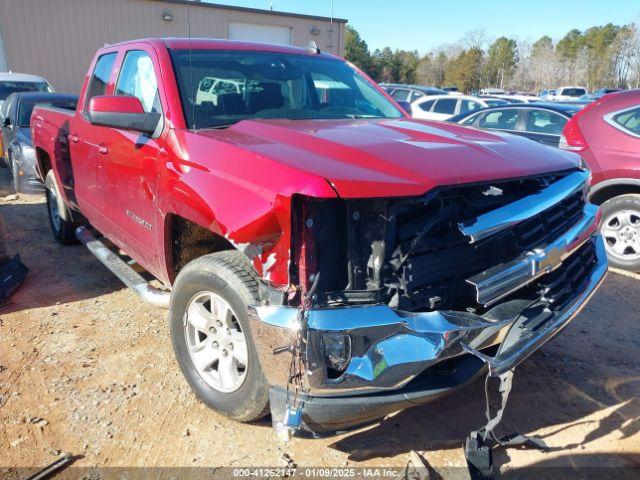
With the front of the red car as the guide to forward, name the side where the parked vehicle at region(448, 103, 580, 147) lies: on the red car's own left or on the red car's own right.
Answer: on the red car's own left

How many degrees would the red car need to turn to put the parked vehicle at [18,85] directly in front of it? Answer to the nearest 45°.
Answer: approximately 180°

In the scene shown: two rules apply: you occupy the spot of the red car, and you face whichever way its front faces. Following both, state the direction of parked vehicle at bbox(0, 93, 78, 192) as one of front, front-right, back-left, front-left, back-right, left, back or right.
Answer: back

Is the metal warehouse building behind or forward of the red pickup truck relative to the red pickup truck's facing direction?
behind

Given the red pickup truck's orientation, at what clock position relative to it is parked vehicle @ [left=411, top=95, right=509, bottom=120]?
The parked vehicle is roughly at 8 o'clock from the red pickup truck.

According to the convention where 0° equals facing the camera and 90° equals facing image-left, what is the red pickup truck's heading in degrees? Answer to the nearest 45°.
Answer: approximately 315°

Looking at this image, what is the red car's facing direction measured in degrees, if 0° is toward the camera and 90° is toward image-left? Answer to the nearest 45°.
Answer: approximately 270°
